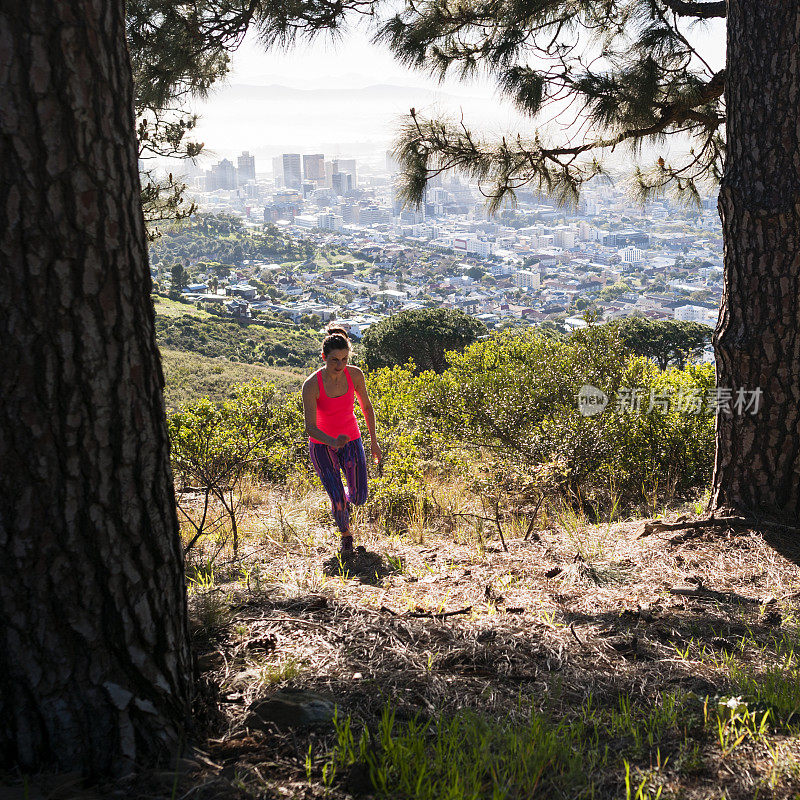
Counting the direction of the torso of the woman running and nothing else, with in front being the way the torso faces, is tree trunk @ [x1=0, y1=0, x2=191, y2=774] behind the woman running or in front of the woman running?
in front

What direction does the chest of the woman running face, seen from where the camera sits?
toward the camera

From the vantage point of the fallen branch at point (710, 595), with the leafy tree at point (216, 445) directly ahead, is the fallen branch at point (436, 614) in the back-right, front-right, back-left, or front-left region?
front-left

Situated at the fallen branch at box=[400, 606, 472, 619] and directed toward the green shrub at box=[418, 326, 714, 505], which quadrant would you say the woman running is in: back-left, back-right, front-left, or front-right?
front-left

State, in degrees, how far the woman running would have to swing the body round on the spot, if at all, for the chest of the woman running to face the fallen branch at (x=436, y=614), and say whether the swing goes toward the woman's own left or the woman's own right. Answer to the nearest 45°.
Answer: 0° — they already face it

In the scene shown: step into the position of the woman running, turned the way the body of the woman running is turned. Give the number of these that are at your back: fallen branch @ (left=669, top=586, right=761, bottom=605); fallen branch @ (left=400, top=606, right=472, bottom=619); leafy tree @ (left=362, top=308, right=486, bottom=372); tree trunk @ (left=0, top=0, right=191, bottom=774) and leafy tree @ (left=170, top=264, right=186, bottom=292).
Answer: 2

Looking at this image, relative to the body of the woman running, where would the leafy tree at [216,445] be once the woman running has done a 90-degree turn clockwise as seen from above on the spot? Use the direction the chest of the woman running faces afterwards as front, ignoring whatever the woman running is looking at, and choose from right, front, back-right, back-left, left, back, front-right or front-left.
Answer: front-right

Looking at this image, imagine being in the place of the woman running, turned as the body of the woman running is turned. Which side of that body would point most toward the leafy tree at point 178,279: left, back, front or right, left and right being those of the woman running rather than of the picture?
back

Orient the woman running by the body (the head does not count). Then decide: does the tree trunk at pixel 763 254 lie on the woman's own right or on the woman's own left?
on the woman's own left

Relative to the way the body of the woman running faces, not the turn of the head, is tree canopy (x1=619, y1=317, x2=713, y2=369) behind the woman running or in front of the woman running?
behind

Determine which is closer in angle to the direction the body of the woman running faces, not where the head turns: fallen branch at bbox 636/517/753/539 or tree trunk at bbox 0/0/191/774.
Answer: the tree trunk
